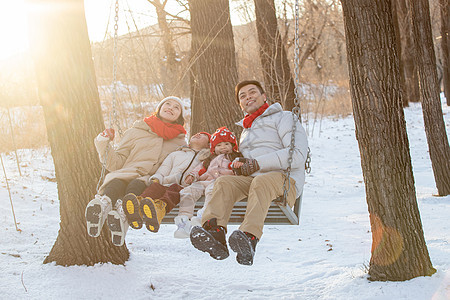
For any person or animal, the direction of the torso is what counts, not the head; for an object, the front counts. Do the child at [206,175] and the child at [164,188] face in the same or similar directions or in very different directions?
same or similar directions

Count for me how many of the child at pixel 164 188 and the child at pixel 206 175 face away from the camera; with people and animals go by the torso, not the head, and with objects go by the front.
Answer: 0

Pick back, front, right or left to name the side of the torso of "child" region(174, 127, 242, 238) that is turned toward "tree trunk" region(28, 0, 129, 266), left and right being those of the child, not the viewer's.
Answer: right

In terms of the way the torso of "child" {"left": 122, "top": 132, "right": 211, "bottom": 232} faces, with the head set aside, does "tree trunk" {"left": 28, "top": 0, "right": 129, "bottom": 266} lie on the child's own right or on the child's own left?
on the child's own right

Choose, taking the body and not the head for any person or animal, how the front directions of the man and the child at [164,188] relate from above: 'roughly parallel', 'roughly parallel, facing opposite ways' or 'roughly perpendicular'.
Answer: roughly parallel

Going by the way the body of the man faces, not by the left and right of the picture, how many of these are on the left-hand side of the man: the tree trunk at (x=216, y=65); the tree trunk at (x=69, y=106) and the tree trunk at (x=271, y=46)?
0

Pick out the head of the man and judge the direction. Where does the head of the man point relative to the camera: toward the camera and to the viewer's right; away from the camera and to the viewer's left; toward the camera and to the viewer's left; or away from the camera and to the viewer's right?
toward the camera and to the viewer's left

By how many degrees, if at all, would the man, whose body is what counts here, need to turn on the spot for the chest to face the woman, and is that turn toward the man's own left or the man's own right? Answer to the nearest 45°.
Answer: approximately 90° to the man's own right

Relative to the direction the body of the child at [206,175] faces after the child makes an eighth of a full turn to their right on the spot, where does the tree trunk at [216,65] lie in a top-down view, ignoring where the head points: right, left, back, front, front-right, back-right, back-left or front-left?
right

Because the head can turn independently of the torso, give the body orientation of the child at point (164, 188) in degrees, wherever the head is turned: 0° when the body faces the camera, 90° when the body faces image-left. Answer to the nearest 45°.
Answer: approximately 45°

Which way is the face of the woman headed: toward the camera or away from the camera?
toward the camera

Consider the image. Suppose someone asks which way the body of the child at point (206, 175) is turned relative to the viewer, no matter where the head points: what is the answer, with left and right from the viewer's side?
facing the viewer and to the left of the viewer
